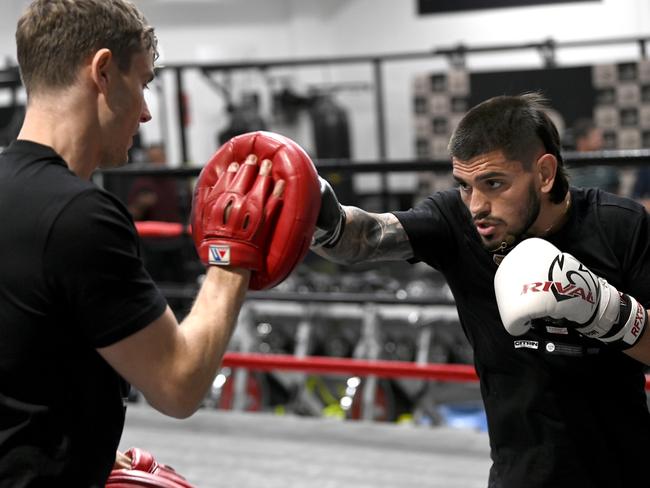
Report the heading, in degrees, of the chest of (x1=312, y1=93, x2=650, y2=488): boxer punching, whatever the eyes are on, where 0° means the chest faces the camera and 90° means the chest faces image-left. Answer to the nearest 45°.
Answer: approximately 45°

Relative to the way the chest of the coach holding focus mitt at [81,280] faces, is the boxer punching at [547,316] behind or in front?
in front

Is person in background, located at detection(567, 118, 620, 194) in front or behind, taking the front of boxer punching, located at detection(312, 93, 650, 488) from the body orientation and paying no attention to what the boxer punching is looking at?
behind

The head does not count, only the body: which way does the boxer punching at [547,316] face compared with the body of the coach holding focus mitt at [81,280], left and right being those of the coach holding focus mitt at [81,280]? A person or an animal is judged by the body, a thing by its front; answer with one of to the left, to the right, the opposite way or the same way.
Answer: the opposite way

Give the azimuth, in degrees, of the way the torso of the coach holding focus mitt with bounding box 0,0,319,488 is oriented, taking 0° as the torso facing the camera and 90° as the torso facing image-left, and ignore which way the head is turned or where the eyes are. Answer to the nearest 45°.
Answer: approximately 225°

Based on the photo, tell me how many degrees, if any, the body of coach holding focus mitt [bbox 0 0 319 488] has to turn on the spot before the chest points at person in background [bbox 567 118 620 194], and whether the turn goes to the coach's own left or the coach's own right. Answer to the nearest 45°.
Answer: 0° — they already face them

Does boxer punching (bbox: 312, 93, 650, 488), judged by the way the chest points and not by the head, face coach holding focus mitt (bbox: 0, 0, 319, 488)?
yes
